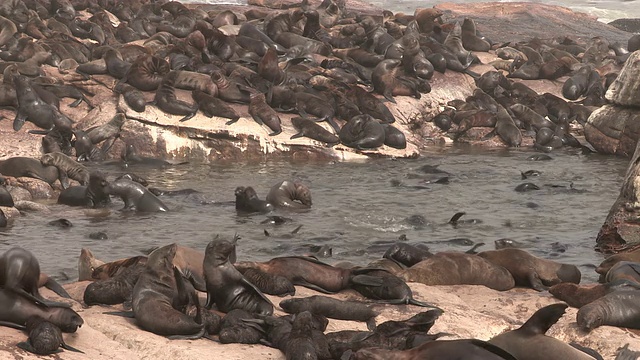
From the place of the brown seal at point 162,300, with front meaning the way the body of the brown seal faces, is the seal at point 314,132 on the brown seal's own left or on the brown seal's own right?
on the brown seal's own right

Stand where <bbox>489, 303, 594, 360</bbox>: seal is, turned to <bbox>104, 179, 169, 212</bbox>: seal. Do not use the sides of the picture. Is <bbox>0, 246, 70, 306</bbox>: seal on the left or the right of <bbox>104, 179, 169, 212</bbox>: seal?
left

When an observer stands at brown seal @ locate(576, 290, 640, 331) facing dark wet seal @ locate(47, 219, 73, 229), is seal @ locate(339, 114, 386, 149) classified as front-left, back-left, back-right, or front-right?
front-right
